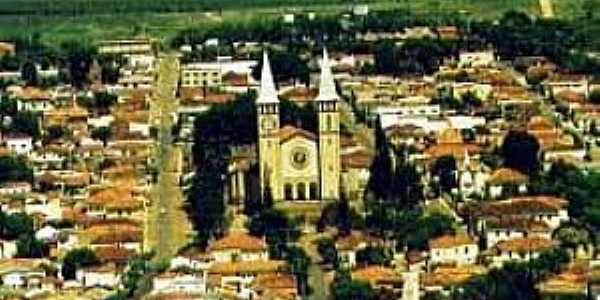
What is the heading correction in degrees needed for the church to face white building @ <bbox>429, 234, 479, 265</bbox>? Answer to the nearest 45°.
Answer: approximately 45° to its left

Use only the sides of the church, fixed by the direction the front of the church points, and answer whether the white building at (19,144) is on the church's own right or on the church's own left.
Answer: on the church's own right

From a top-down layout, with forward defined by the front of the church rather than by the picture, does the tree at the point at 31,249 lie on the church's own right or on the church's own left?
on the church's own right

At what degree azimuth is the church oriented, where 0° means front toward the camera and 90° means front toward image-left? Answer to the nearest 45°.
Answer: approximately 0°

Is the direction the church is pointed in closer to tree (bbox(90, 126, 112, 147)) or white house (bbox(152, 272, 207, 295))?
the white house

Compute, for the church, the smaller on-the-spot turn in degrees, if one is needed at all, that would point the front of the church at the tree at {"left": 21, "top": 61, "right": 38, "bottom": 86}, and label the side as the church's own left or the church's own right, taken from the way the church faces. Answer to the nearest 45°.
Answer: approximately 135° to the church's own right

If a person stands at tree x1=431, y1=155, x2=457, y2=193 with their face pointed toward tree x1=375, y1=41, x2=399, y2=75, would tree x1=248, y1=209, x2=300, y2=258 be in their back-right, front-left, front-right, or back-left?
back-left
